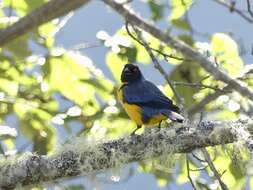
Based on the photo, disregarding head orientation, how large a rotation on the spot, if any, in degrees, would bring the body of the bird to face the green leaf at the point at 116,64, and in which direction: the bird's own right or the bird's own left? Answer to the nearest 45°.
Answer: approximately 45° to the bird's own right

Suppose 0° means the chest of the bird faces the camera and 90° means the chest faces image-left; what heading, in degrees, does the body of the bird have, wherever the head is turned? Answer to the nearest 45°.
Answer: approximately 90°

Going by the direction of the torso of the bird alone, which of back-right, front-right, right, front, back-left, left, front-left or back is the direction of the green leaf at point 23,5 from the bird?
front

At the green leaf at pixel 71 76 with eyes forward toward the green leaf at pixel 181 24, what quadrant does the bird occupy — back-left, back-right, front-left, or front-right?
front-right

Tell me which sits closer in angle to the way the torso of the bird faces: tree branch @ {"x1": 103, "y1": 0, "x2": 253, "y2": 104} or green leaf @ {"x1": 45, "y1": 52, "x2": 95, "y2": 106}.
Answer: the green leaf

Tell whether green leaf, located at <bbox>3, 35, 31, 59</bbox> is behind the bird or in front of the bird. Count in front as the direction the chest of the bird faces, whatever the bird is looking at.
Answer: in front

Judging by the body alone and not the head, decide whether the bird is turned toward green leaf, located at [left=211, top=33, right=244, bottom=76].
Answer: no
